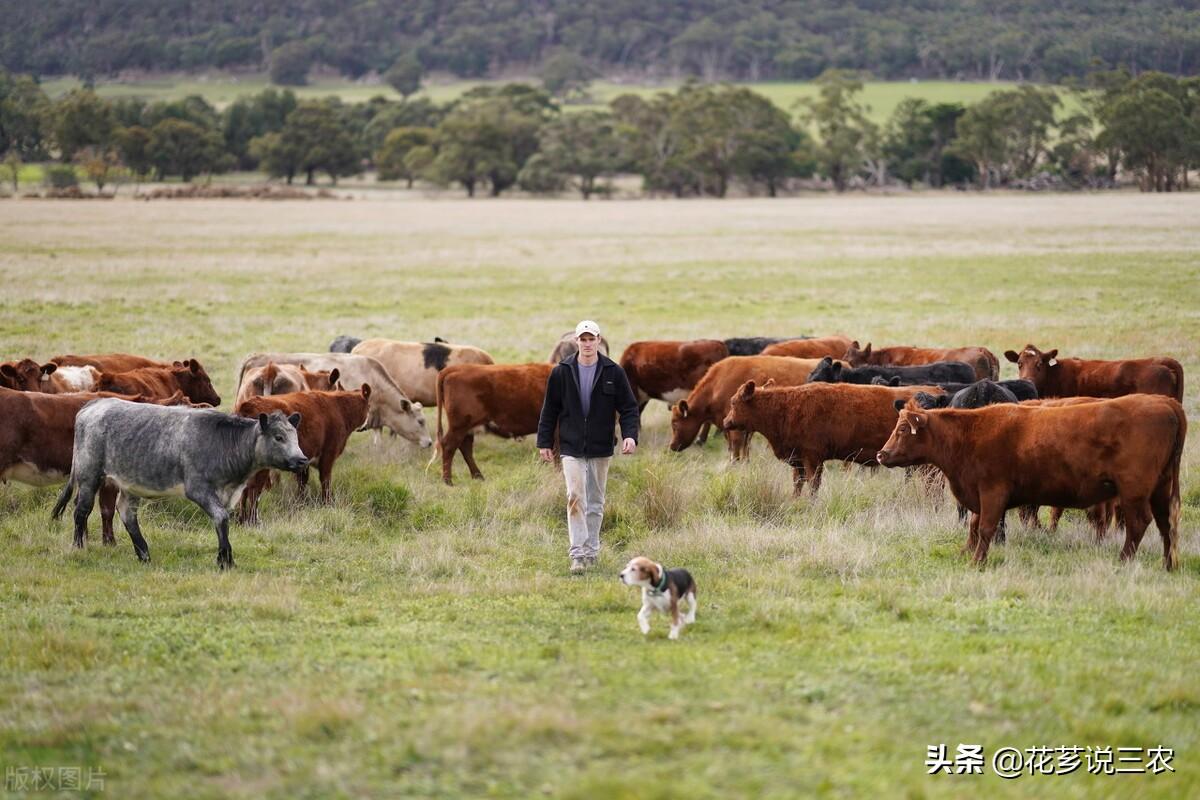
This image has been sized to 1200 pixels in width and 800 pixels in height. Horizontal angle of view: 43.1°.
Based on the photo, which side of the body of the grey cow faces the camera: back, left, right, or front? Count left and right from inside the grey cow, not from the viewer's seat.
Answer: right

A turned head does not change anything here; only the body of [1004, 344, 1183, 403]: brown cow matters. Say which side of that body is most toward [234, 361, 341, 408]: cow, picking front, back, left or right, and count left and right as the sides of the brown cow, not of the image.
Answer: front

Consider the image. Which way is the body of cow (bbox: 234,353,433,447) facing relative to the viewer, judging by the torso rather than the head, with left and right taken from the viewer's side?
facing to the right of the viewer

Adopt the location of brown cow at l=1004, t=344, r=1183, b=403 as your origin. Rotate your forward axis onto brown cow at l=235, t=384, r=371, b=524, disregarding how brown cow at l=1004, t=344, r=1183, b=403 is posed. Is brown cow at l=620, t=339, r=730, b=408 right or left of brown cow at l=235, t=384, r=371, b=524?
right

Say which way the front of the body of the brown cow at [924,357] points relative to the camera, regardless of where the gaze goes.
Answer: to the viewer's left

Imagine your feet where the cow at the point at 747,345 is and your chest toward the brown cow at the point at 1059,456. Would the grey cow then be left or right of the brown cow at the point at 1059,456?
right

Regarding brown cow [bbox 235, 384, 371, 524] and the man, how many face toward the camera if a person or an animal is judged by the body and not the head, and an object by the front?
1

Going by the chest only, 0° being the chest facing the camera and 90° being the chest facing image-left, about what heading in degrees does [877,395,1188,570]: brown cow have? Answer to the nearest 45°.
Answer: approximately 90°

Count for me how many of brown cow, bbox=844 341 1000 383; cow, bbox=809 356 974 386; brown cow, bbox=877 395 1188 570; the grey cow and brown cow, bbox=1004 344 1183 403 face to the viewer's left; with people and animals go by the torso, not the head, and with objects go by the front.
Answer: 4

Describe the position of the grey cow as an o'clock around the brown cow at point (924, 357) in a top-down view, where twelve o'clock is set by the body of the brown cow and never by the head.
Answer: The grey cow is roughly at 10 o'clock from the brown cow.

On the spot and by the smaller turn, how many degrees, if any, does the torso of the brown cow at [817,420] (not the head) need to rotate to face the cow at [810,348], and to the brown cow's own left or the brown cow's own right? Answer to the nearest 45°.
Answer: approximately 90° to the brown cow's own right

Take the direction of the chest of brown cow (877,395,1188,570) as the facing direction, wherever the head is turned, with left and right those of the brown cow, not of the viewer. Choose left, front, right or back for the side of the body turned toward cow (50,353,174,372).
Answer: front

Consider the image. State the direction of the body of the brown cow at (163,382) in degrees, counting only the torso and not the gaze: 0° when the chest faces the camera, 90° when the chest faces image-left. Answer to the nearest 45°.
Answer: approximately 270°

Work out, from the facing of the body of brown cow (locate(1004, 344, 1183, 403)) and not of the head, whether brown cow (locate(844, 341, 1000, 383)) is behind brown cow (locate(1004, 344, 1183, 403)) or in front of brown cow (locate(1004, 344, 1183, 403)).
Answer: in front

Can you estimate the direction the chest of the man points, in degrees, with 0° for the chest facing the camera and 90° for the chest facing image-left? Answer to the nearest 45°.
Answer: approximately 0°

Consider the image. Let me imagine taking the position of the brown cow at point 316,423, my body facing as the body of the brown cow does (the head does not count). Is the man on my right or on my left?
on my right

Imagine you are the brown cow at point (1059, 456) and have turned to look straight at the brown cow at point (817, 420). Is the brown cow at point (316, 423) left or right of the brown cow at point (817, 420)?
left
